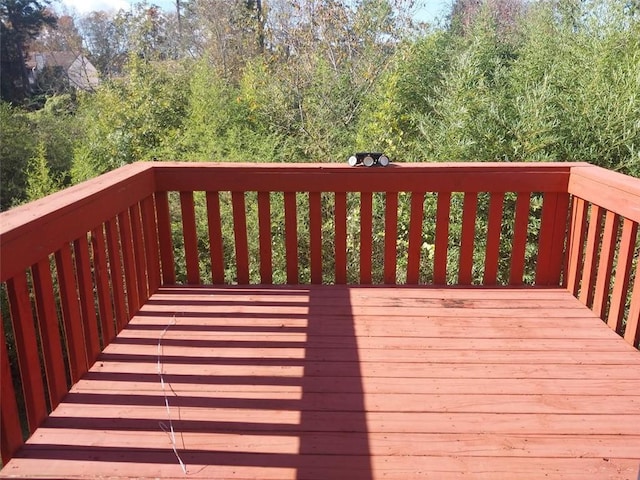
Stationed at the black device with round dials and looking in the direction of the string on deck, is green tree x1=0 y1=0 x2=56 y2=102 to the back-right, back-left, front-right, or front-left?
back-right

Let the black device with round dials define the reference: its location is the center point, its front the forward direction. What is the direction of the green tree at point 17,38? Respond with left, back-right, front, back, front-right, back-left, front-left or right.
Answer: back-right

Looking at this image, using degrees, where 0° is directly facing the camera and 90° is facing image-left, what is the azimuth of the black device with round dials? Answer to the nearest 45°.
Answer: approximately 0°

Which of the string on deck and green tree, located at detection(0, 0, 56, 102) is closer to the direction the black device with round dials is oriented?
the string on deck
